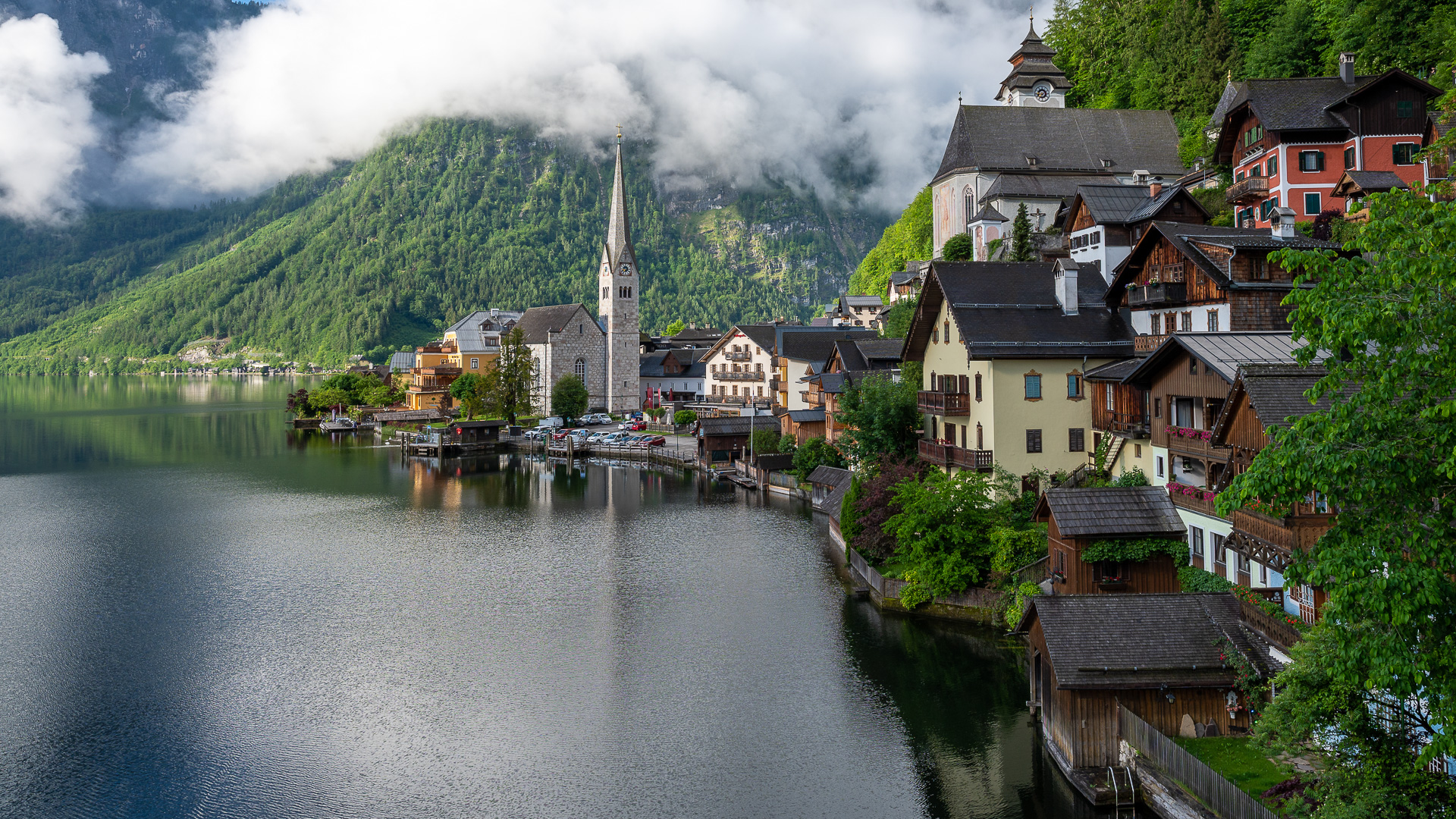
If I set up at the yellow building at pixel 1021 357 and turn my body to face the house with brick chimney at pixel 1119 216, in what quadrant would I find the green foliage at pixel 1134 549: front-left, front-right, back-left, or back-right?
back-right

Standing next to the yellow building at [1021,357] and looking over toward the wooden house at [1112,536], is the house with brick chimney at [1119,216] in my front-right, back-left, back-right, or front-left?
back-left

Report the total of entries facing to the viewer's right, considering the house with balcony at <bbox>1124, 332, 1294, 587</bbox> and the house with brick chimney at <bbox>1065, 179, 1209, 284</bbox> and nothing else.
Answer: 0

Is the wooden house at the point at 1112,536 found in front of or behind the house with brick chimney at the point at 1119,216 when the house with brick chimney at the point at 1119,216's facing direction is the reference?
in front

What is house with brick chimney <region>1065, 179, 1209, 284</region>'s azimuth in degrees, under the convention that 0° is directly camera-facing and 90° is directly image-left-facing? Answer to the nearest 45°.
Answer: approximately 45°

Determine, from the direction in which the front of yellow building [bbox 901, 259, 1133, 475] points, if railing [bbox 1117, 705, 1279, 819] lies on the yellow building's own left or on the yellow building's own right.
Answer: on the yellow building's own left

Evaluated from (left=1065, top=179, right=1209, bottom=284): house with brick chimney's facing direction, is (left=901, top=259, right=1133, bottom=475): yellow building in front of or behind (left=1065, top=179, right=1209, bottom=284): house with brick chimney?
in front

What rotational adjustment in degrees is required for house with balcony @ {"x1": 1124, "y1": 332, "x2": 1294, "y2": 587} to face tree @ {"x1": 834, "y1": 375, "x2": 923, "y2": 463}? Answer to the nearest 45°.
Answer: approximately 90° to its right

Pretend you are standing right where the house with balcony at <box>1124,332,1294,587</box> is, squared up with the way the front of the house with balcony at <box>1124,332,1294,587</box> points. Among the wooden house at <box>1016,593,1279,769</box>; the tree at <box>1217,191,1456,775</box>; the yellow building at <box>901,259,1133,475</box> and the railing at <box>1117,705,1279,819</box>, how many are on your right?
1

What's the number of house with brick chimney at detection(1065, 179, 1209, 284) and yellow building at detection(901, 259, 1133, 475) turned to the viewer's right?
0

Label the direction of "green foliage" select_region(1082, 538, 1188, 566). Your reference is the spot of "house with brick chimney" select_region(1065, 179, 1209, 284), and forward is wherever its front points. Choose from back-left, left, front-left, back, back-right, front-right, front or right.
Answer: front-left

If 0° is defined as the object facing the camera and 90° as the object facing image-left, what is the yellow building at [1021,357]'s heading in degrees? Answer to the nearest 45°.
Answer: approximately 45°
